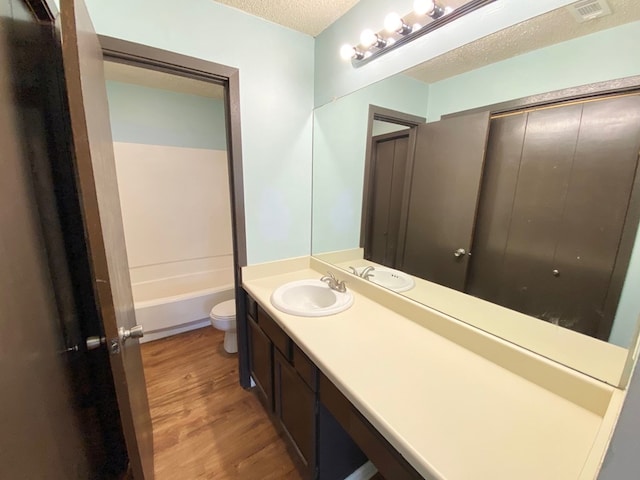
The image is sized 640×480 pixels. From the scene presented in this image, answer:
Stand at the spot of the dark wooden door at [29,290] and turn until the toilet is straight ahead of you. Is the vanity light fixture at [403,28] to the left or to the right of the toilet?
right

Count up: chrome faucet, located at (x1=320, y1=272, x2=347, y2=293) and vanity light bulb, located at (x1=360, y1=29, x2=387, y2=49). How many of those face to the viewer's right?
0

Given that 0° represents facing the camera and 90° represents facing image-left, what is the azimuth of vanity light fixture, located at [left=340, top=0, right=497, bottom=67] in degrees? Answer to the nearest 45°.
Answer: approximately 45°

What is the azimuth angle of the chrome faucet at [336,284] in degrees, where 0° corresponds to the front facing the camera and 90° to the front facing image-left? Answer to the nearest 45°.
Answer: approximately 45°

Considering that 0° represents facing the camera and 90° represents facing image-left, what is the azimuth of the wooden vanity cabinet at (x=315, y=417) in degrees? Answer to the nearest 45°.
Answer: approximately 45°

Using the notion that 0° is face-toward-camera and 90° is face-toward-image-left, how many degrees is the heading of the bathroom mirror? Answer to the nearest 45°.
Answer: approximately 45°

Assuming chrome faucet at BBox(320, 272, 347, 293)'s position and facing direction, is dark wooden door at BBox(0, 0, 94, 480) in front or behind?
in front
